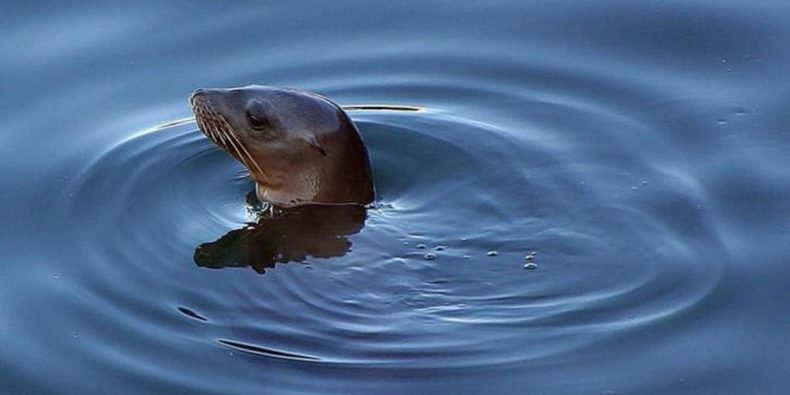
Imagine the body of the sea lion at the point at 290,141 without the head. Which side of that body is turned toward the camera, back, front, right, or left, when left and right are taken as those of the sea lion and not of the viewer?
left
